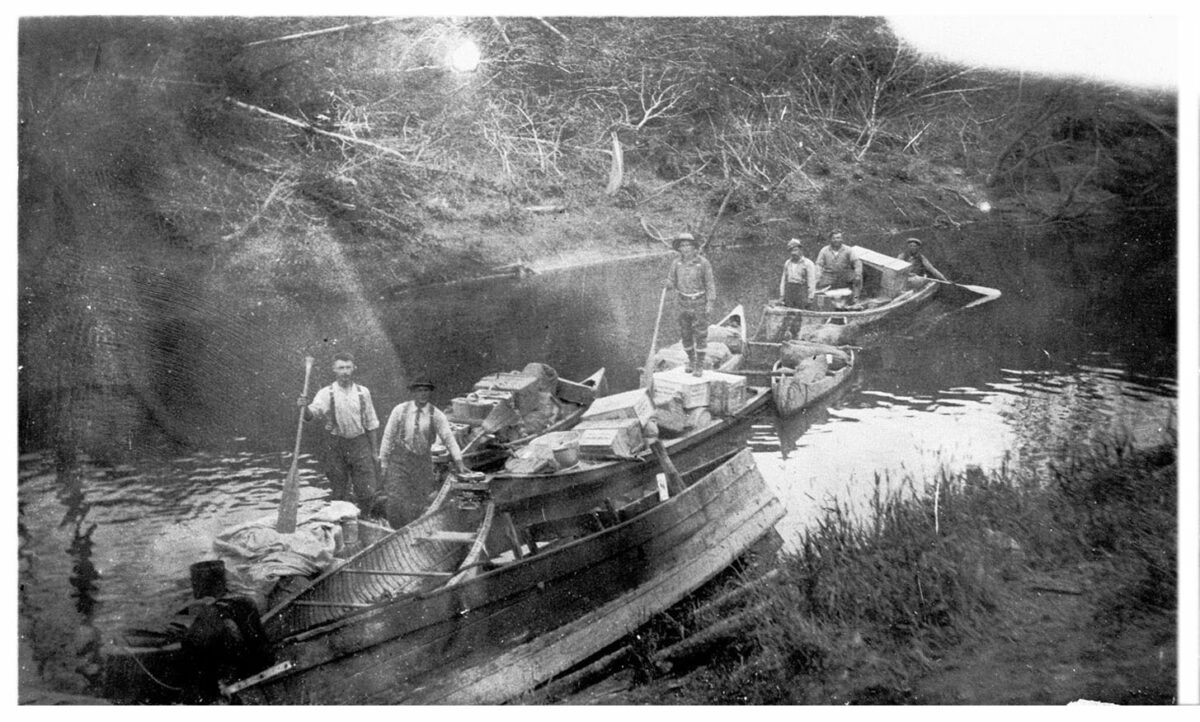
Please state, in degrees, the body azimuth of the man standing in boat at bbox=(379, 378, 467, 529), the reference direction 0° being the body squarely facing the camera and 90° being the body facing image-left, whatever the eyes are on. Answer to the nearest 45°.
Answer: approximately 0°
